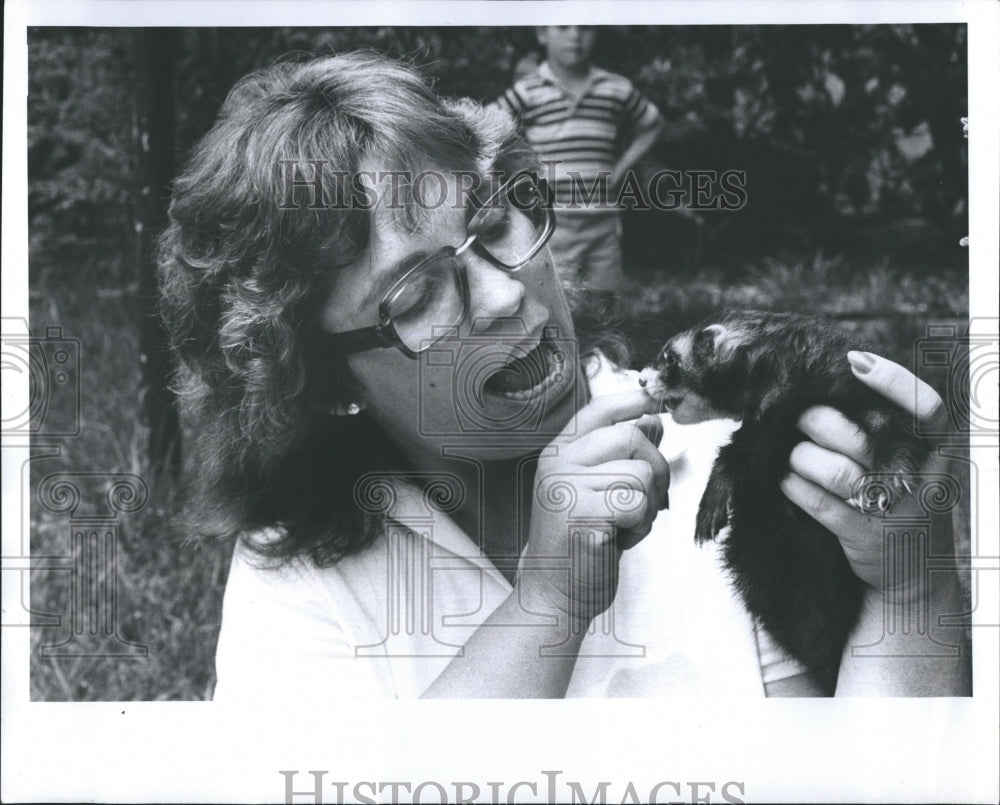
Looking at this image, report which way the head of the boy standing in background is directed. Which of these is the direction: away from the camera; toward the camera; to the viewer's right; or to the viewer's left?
toward the camera

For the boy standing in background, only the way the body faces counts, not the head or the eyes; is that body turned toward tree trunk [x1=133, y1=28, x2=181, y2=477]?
no

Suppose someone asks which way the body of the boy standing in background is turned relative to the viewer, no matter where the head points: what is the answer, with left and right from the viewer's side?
facing the viewer
